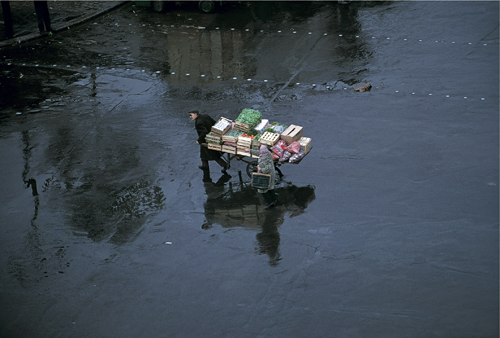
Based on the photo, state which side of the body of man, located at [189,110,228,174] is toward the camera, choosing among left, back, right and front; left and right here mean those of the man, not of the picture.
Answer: left

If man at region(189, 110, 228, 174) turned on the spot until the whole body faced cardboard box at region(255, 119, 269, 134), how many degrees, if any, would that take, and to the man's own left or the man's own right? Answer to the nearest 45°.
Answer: approximately 180°

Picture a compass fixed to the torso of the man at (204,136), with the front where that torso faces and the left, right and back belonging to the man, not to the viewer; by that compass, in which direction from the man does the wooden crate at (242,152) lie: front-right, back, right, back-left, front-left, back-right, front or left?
back-left

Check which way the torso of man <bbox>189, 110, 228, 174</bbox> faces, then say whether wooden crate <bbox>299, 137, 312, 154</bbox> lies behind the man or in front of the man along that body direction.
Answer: behind

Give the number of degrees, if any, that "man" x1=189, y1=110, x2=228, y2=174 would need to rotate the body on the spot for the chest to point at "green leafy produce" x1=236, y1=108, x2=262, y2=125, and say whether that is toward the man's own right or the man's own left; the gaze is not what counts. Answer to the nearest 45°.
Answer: approximately 180°
